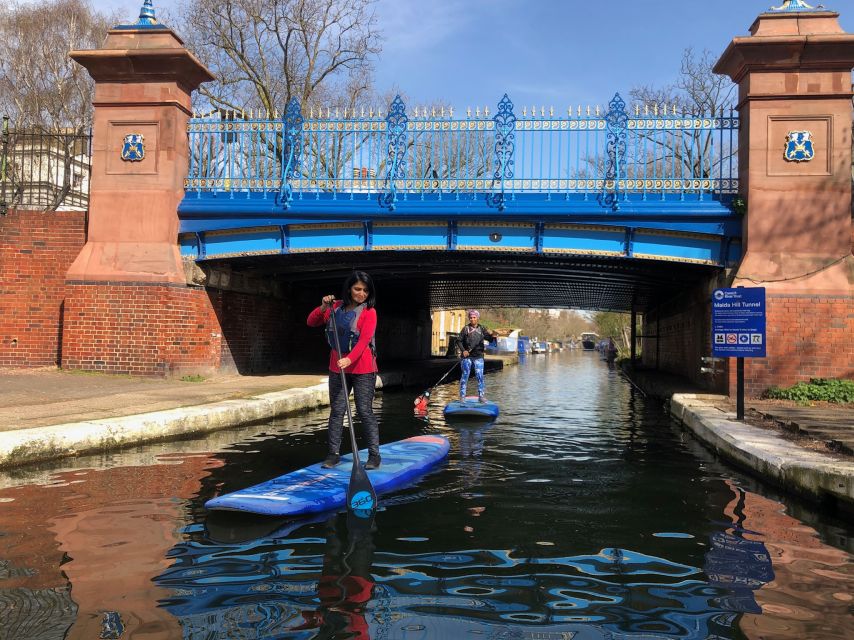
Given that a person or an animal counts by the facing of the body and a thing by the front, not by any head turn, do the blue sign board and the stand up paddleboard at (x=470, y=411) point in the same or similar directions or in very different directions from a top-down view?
same or similar directions

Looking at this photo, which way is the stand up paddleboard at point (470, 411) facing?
toward the camera

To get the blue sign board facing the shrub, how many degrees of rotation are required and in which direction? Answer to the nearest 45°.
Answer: approximately 135° to its left

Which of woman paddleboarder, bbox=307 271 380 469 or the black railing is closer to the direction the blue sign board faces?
the woman paddleboarder

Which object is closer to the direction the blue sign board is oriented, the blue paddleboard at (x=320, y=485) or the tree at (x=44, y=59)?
the blue paddleboard

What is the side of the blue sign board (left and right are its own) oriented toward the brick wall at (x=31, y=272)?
right

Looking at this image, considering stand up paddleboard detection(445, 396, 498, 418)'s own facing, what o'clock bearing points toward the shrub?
The shrub is roughly at 9 o'clock from the stand up paddleboard.

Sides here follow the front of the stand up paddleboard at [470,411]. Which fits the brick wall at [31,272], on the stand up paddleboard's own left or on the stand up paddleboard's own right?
on the stand up paddleboard's own right

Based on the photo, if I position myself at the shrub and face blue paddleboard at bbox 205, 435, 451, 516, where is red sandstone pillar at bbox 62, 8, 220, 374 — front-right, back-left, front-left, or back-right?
front-right

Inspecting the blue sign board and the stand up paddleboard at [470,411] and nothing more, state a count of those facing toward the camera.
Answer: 2

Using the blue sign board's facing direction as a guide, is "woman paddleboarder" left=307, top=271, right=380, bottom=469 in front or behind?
in front

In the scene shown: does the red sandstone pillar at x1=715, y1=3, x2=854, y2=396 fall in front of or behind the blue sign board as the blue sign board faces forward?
behind

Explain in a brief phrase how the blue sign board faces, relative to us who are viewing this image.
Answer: facing the viewer
